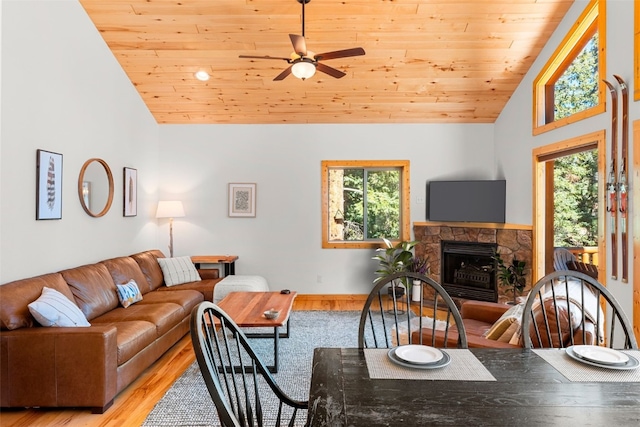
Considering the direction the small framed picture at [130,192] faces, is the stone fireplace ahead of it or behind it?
ahead

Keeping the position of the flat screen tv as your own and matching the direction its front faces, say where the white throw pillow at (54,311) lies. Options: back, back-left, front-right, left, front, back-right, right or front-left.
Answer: front-right

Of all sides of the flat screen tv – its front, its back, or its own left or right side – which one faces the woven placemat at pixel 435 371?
front

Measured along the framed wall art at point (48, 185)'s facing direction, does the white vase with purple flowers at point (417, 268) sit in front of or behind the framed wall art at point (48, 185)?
in front

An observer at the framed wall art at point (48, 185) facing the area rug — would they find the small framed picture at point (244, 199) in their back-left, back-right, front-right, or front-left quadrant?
front-left

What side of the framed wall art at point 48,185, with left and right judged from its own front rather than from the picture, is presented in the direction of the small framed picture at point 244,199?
left

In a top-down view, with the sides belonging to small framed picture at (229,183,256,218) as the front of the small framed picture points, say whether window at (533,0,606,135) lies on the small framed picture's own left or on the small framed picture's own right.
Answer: on the small framed picture's own left

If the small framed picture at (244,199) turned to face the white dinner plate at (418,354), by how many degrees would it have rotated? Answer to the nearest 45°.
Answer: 0° — it already faces it

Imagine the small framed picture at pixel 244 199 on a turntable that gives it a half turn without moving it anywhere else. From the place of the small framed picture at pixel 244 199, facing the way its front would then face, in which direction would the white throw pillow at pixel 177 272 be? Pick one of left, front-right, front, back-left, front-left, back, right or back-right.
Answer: back-left

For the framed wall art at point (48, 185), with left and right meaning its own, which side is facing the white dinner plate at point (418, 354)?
front

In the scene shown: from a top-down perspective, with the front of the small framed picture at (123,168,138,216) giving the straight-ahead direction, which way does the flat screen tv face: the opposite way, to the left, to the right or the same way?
to the right

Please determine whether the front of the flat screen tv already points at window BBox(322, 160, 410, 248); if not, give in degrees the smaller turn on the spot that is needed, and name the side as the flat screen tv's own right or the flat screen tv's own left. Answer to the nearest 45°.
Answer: approximately 90° to the flat screen tv's own right

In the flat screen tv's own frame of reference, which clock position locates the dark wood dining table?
The dark wood dining table is roughly at 12 o'clock from the flat screen tv.

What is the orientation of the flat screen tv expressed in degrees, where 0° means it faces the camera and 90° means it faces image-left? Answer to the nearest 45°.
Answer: approximately 0°

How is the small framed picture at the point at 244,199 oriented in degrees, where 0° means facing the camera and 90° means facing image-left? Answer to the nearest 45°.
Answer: approximately 0°

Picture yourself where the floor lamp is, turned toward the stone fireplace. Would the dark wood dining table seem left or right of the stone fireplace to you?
right

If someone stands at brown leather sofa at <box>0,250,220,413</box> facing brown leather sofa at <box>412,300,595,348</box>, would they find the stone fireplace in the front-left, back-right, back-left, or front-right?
front-left
